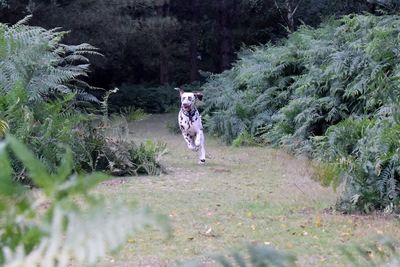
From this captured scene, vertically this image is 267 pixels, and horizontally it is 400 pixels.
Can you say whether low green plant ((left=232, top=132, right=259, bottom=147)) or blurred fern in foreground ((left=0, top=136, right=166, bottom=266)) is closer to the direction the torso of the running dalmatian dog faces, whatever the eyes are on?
the blurred fern in foreground

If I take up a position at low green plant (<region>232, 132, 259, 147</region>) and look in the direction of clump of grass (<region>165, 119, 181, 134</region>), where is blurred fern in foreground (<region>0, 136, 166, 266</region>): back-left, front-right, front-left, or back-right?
back-left

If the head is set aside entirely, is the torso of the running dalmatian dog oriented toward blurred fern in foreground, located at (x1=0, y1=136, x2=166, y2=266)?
yes

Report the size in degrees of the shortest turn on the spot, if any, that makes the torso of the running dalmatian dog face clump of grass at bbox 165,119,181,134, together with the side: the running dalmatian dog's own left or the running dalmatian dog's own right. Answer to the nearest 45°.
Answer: approximately 180°

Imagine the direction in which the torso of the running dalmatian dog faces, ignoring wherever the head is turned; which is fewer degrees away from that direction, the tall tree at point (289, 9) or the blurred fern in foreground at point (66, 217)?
the blurred fern in foreground

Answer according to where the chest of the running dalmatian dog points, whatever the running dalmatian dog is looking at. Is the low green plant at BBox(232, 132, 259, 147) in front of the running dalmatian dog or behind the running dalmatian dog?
behind

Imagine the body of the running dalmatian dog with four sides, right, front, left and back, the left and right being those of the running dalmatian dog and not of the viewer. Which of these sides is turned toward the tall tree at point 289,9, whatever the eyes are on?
back

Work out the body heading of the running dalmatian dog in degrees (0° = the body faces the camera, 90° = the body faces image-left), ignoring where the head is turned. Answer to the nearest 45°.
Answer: approximately 0°
